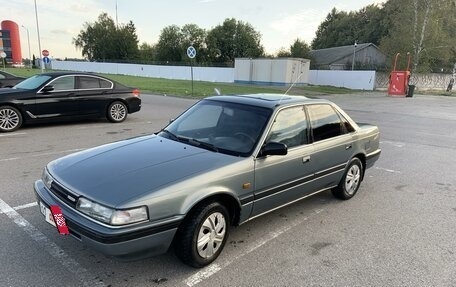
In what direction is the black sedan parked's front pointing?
to the viewer's left

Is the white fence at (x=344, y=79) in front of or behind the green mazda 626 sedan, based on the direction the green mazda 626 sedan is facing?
behind

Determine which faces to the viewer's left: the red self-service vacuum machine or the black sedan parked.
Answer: the black sedan parked

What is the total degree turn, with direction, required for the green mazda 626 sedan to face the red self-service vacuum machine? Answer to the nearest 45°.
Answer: approximately 180°

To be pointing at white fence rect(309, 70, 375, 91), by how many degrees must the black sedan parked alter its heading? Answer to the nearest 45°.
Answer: approximately 135° to its right

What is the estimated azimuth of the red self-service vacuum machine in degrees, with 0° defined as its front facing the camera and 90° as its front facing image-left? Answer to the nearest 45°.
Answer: approximately 0°
